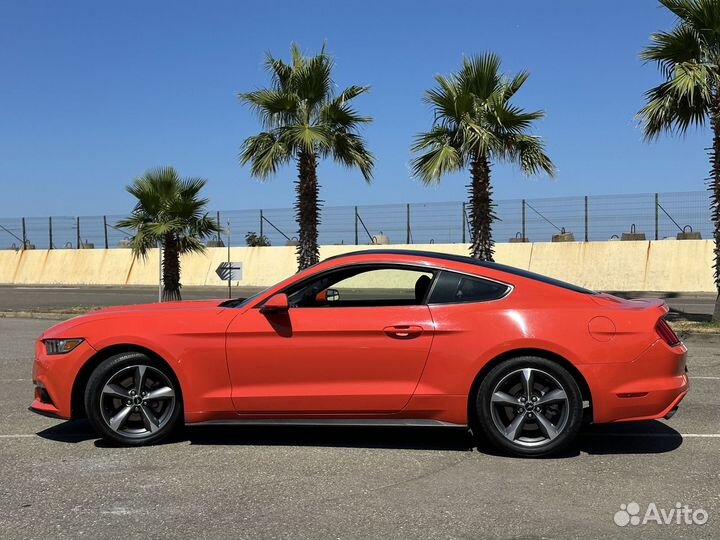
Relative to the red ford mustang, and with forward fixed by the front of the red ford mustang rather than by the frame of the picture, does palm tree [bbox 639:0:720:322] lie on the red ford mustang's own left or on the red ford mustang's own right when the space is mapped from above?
on the red ford mustang's own right

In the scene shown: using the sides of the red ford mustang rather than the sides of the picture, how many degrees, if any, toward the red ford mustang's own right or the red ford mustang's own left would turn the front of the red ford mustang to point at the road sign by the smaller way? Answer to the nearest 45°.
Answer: approximately 90° to the red ford mustang's own right

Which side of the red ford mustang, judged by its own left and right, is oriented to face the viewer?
left

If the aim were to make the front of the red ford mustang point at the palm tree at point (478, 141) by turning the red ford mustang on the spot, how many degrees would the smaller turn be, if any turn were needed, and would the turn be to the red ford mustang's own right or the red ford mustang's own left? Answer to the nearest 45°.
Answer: approximately 90° to the red ford mustang's own right

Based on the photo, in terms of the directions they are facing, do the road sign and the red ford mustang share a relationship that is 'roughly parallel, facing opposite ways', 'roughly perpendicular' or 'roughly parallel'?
roughly perpendicular

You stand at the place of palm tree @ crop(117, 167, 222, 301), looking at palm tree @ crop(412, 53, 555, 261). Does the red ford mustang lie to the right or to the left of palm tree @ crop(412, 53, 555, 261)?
right

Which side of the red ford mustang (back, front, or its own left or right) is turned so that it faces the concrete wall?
right
